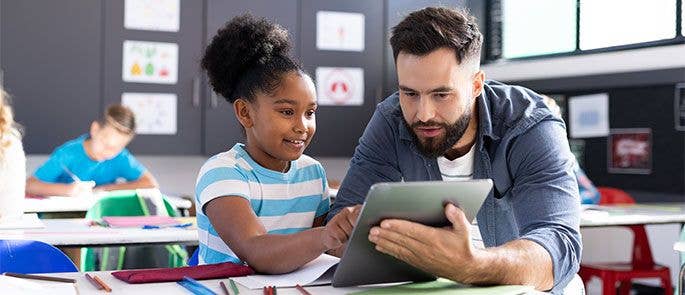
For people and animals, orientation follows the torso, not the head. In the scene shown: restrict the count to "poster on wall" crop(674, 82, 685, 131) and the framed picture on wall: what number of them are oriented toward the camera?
2

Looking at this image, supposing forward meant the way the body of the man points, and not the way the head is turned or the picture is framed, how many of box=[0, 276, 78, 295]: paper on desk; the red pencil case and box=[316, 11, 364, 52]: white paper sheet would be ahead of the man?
2

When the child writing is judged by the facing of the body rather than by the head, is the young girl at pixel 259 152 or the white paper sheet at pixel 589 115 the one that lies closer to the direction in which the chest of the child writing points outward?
the young girl

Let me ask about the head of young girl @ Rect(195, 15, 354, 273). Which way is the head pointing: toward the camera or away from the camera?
toward the camera

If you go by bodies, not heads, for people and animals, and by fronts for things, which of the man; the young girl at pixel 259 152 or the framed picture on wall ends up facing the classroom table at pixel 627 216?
the framed picture on wall

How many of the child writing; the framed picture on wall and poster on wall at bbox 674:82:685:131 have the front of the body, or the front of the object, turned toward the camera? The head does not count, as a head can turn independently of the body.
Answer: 3

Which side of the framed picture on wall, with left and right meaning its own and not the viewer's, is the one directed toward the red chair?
front

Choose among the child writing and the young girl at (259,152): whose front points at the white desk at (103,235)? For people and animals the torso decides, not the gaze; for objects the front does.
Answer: the child writing

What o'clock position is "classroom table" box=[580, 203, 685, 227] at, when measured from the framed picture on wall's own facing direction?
The classroom table is roughly at 12 o'clock from the framed picture on wall.

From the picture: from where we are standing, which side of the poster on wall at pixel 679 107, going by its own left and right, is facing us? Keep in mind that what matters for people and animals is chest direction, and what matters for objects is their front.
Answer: front

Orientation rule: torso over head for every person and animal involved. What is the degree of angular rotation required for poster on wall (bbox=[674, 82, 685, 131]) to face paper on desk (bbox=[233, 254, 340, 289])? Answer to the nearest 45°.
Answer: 0° — it already faces it

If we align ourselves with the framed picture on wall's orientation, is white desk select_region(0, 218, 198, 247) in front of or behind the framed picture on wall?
in front
